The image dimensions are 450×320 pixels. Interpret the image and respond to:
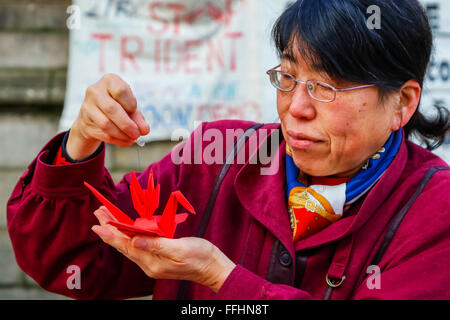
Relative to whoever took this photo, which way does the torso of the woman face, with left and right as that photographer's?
facing the viewer and to the left of the viewer

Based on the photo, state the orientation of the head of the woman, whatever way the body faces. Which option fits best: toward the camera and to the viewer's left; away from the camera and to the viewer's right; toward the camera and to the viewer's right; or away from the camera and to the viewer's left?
toward the camera and to the viewer's left
